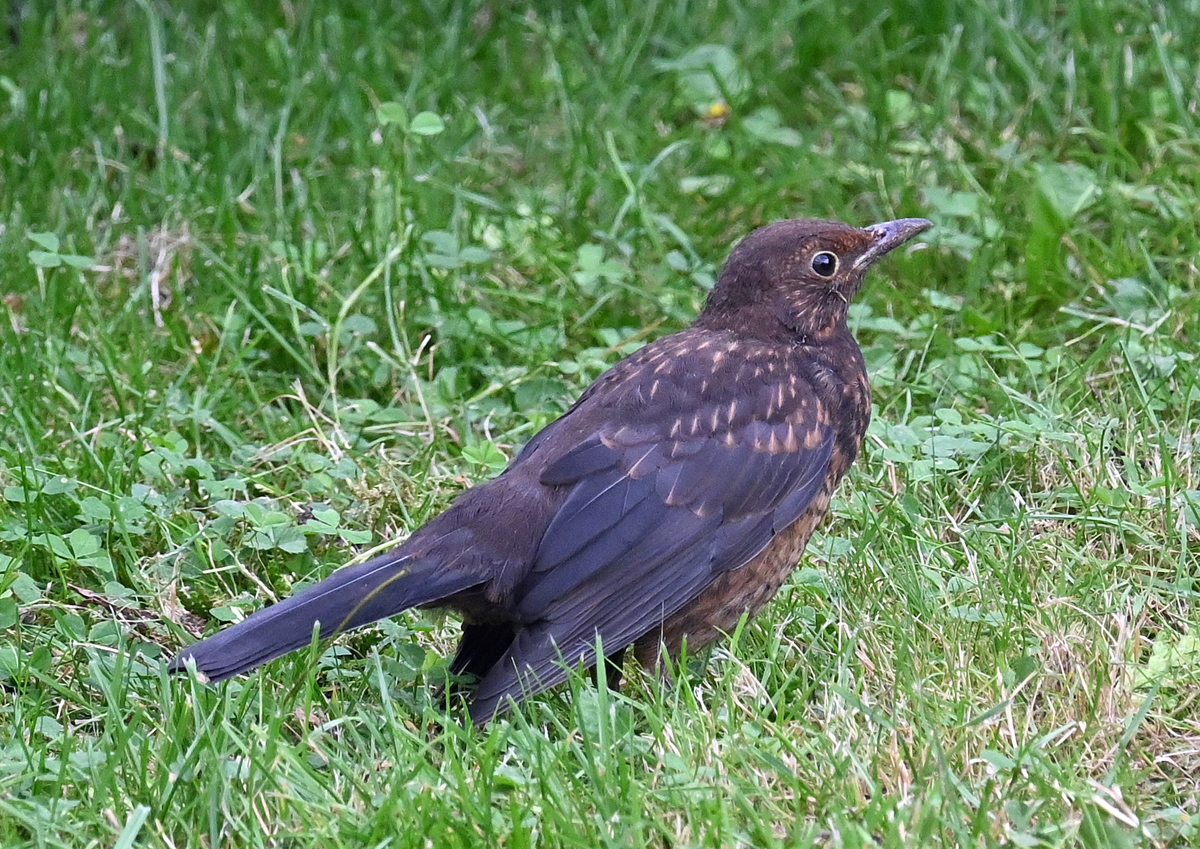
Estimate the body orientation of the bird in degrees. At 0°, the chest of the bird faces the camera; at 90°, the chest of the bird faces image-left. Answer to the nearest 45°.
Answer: approximately 270°
